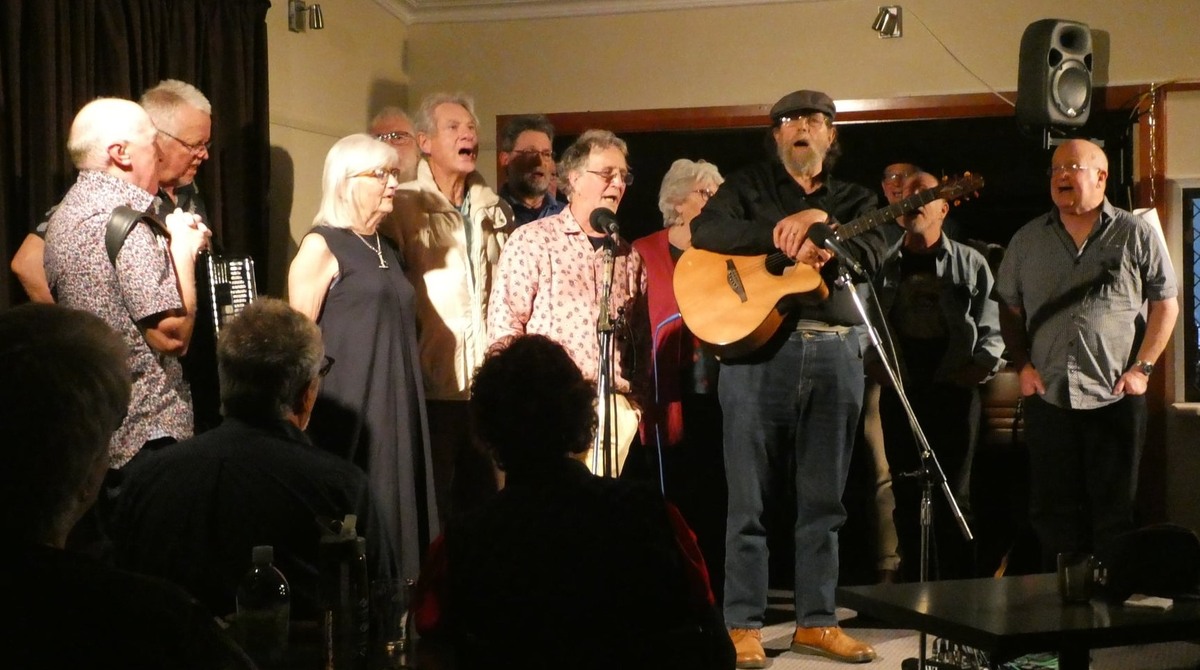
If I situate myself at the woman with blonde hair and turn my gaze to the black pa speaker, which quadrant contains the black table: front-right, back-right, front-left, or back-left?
front-right

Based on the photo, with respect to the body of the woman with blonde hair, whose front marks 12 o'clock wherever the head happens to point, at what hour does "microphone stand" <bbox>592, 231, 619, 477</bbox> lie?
The microphone stand is roughly at 11 o'clock from the woman with blonde hair.

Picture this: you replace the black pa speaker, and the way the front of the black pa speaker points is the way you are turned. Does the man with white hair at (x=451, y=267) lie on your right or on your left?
on your right

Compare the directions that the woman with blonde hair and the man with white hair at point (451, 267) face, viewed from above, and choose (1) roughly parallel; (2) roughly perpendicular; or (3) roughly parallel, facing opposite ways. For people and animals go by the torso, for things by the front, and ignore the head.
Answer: roughly parallel

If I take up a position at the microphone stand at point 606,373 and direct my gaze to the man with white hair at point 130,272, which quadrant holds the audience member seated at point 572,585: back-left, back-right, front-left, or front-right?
front-left

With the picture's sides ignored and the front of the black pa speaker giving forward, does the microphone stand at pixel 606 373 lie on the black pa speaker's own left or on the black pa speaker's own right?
on the black pa speaker's own right

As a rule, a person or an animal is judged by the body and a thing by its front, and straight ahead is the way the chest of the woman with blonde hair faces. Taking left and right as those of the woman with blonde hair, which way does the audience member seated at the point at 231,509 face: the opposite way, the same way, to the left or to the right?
to the left

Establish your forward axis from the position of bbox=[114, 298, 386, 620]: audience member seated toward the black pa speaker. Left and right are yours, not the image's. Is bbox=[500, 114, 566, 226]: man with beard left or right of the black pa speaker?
left

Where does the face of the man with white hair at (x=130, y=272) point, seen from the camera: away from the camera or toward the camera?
away from the camera

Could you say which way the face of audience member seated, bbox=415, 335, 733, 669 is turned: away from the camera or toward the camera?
away from the camera

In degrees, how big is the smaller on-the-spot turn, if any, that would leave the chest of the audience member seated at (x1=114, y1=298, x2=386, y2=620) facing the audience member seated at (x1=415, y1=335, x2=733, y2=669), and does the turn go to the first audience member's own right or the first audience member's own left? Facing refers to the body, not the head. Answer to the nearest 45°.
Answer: approximately 90° to the first audience member's own right

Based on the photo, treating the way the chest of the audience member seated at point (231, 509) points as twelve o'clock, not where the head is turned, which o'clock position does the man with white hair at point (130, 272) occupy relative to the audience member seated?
The man with white hair is roughly at 10 o'clock from the audience member seated.

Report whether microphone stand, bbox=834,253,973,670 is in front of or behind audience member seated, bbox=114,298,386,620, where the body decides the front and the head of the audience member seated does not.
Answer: in front

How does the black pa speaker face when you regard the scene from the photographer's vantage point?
facing the viewer and to the right of the viewer

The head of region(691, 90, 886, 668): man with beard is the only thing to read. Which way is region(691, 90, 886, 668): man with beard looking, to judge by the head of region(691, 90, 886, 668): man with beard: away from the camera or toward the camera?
toward the camera

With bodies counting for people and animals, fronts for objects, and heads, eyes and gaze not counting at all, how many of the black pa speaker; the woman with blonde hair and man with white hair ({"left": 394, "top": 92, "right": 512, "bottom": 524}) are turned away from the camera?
0

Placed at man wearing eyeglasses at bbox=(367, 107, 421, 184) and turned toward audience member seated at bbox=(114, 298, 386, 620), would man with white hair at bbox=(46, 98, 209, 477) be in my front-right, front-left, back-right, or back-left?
front-right

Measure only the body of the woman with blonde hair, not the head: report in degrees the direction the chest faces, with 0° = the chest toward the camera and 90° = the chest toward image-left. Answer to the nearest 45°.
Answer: approximately 315°
